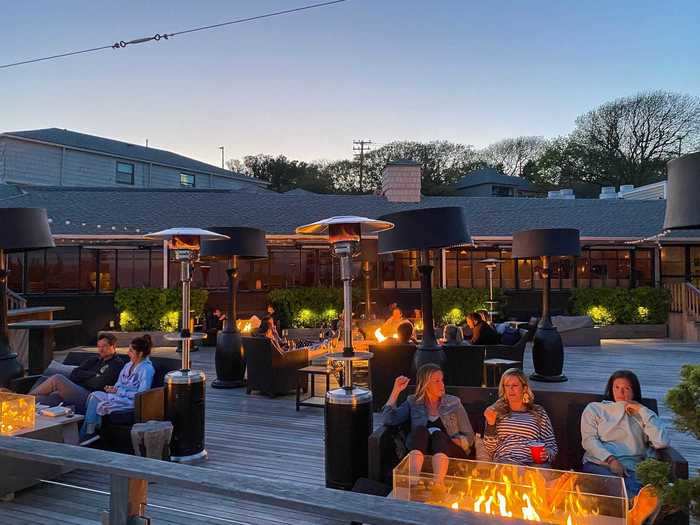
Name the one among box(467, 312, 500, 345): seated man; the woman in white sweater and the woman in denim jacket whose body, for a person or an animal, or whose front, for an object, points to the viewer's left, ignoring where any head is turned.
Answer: the seated man

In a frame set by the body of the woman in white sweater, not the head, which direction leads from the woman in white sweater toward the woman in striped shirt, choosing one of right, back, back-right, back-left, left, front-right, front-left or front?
right

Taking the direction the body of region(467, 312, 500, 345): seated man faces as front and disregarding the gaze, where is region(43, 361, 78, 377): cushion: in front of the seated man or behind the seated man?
in front

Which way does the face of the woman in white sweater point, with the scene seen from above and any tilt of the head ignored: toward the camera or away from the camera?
toward the camera

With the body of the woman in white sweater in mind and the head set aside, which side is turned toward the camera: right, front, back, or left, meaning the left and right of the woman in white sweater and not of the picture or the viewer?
front

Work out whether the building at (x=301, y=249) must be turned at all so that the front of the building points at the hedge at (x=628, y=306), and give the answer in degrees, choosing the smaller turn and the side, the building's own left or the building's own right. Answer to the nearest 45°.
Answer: approximately 90° to the building's own left

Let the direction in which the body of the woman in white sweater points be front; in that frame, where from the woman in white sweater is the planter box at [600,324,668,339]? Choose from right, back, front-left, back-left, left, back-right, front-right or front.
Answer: back

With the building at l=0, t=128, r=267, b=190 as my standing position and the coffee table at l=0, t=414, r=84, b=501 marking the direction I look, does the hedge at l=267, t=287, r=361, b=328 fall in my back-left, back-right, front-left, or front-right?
front-left

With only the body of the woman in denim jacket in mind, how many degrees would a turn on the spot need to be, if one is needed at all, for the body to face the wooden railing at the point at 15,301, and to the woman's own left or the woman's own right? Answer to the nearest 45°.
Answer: approximately 135° to the woman's own right

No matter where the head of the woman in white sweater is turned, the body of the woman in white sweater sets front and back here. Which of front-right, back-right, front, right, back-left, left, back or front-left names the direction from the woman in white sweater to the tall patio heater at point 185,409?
right

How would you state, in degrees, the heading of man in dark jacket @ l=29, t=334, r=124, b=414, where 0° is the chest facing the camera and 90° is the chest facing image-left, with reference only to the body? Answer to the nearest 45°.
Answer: approximately 45°

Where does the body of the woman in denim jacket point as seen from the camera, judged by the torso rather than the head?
toward the camera

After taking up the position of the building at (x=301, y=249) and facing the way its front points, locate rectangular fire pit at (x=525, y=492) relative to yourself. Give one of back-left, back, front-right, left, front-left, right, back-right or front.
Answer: front

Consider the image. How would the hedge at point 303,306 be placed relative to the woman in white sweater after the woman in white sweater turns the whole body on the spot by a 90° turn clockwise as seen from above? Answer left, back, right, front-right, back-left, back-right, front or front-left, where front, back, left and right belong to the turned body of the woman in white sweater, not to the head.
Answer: front-right
